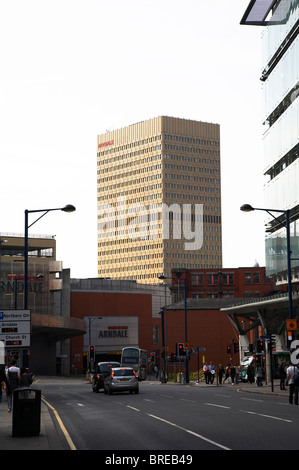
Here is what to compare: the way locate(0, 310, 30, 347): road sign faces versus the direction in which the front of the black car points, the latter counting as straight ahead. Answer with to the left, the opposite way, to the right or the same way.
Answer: the opposite way

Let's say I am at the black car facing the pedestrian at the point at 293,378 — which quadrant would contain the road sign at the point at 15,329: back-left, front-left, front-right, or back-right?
front-right

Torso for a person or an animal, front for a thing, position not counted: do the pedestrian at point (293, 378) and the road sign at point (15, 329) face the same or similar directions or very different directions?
very different directions

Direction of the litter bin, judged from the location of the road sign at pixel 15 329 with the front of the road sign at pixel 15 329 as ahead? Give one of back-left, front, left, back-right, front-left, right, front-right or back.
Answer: front

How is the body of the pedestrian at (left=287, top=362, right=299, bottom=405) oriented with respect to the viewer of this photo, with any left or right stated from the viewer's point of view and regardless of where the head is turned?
facing away from the viewer

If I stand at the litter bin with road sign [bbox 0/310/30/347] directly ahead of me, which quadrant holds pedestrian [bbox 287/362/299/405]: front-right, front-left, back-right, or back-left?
front-right

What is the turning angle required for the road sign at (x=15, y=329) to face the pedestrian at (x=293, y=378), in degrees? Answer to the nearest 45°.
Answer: approximately 90° to its left

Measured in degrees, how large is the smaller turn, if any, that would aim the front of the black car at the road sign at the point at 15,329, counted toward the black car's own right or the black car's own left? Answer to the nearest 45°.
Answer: approximately 180°

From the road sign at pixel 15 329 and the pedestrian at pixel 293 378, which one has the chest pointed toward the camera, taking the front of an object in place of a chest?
the road sign

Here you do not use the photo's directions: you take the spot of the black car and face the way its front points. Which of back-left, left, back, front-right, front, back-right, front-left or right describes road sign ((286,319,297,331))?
back-right

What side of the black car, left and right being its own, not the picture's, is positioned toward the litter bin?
back

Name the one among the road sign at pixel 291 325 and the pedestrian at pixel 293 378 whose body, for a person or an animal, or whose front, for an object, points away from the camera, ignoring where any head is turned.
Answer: the pedestrian

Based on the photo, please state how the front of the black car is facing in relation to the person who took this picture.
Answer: facing away from the viewer

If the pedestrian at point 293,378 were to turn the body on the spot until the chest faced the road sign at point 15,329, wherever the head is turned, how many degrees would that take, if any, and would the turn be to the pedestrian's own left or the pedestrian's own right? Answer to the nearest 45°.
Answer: approximately 135° to the pedestrian's own left

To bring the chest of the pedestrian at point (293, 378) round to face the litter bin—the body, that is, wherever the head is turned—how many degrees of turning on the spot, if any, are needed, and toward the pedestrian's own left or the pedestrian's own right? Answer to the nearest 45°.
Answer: approximately 135° to the pedestrian's own left

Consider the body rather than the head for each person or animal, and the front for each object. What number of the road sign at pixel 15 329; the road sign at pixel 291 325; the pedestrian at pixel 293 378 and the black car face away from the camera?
2

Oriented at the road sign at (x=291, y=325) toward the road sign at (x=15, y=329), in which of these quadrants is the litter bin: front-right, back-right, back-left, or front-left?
front-left

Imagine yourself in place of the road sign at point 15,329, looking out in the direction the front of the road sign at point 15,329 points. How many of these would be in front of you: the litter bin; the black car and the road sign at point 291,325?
1

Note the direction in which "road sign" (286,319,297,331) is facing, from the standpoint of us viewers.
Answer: facing the viewer

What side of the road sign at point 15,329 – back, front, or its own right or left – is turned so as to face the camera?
front
